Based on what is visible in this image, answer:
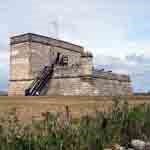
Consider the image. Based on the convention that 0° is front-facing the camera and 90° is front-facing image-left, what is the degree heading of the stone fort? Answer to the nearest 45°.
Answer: approximately 315°
